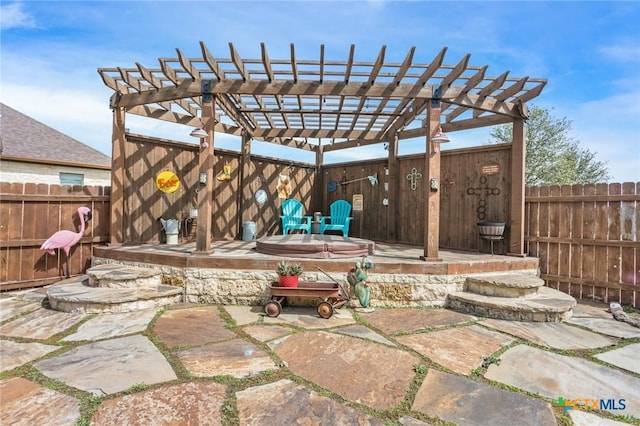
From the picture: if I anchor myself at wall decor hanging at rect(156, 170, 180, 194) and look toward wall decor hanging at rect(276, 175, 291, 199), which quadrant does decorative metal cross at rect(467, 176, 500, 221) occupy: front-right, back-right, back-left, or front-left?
front-right

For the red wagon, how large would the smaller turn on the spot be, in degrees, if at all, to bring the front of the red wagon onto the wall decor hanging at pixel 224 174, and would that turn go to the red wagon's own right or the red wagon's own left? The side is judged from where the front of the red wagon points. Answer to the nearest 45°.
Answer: approximately 135° to the red wagon's own left

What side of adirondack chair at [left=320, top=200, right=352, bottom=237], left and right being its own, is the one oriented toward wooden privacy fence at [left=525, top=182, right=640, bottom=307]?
left

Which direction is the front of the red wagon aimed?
to the viewer's right

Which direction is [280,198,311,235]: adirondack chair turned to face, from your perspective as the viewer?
facing the viewer and to the right of the viewer

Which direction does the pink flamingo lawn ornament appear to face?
to the viewer's right

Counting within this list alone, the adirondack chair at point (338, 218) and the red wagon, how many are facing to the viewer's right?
1

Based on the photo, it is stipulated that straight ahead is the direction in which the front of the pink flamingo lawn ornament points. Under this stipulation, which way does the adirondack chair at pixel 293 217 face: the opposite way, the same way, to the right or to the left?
to the right

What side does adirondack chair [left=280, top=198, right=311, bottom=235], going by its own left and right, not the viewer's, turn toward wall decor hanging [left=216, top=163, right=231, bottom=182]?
right

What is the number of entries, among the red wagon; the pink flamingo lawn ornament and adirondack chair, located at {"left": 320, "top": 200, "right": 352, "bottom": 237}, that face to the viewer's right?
2

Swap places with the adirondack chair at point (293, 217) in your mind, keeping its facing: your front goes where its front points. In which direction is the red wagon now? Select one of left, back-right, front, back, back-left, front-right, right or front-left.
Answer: front-right

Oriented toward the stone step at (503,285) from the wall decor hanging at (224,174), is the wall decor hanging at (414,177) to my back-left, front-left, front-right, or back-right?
front-left

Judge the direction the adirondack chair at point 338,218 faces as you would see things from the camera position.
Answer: facing the viewer and to the left of the viewer
